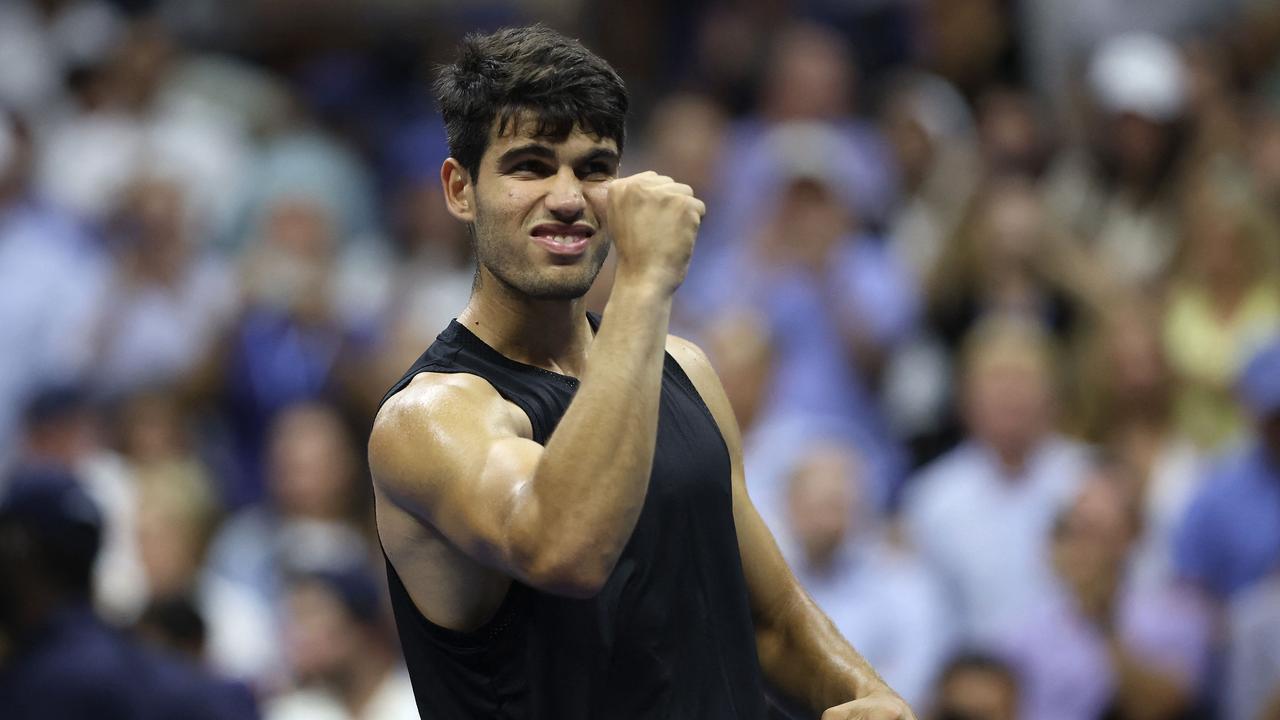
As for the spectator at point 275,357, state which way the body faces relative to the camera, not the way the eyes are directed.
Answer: toward the camera

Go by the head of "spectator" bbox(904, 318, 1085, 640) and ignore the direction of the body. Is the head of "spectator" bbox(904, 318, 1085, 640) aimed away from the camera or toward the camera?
toward the camera

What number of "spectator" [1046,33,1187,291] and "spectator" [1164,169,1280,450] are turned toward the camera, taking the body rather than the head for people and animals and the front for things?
2

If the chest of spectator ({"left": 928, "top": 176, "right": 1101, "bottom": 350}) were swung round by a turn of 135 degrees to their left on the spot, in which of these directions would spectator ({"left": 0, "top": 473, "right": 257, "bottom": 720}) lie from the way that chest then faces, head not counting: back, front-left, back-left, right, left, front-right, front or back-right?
back

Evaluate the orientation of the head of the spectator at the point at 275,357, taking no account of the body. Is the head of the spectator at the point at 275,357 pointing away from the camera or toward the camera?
toward the camera

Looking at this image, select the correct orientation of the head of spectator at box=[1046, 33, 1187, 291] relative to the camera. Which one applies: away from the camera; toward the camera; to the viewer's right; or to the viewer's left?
toward the camera

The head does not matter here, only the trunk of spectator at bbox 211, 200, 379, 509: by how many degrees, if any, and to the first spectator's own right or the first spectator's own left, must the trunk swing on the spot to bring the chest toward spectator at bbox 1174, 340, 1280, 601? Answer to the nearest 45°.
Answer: approximately 45° to the first spectator's own left

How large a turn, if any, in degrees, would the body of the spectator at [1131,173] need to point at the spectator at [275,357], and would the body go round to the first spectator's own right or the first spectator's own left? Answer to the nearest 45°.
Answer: approximately 90° to the first spectator's own right

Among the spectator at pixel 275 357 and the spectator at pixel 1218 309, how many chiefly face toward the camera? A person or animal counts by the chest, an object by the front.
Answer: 2

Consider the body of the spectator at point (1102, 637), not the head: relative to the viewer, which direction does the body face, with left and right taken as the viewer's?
facing the viewer
